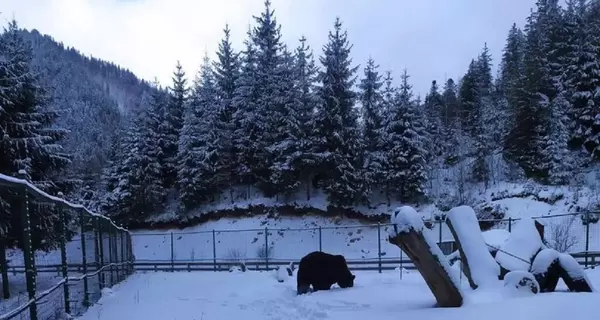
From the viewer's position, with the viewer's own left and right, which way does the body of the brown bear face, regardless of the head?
facing to the right of the viewer

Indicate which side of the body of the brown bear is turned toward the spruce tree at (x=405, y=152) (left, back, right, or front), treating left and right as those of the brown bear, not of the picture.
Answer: left

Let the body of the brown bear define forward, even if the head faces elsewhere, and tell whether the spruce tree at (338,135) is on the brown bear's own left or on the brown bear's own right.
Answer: on the brown bear's own left

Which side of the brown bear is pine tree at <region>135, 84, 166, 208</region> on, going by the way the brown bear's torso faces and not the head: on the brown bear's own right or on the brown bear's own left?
on the brown bear's own left

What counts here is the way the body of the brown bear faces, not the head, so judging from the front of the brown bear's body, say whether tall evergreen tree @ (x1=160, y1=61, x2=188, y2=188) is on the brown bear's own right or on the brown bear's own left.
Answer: on the brown bear's own left

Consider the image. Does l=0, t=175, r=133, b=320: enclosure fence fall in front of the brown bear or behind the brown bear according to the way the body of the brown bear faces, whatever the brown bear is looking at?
behind

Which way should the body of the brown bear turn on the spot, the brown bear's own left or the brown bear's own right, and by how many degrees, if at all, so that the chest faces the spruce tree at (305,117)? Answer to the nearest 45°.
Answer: approximately 90° to the brown bear's own left

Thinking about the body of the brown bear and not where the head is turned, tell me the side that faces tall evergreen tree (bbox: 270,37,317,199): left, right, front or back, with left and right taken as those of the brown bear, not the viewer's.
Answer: left

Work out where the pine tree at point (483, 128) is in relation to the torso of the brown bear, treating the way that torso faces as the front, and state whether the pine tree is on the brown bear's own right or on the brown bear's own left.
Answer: on the brown bear's own left

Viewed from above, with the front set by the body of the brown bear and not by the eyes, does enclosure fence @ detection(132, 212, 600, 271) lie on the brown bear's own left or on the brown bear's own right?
on the brown bear's own left
